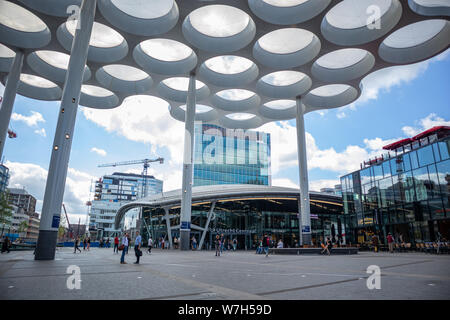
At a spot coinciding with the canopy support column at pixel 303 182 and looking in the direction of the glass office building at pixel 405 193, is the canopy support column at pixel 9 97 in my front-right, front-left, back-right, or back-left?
back-right

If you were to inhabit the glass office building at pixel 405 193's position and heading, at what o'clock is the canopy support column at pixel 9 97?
The canopy support column is roughly at 12 o'clock from the glass office building.

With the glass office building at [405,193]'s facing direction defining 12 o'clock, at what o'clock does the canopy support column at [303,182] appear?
The canopy support column is roughly at 1 o'clock from the glass office building.

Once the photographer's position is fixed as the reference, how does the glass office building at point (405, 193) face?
facing the viewer and to the left of the viewer
